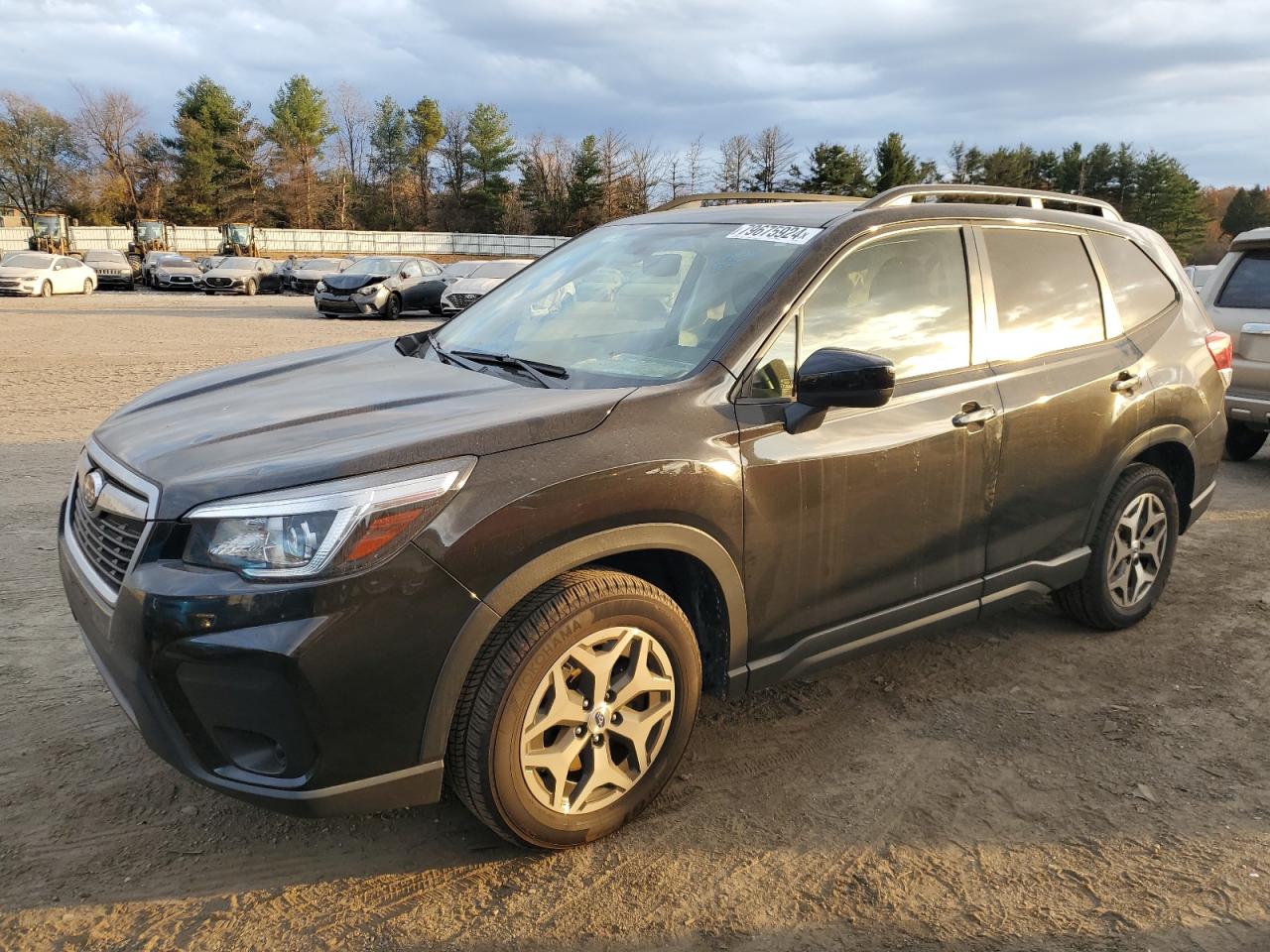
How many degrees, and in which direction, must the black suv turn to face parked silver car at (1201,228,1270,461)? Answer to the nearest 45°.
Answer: approximately 180°

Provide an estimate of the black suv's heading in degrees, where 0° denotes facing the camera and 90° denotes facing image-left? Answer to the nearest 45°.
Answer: approximately 45°

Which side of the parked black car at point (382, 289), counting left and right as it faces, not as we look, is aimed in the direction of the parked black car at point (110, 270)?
right

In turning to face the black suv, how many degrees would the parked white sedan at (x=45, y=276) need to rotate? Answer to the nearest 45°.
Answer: approximately 45° to its left

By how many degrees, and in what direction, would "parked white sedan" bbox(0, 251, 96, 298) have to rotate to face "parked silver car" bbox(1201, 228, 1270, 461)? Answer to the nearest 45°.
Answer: approximately 45° to its left

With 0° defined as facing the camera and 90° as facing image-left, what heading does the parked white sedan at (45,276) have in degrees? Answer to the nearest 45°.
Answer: approximately 45°

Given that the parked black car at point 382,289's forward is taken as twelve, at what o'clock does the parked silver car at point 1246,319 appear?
The parked silver car is roughly at 10 o'clock from the parked black car.

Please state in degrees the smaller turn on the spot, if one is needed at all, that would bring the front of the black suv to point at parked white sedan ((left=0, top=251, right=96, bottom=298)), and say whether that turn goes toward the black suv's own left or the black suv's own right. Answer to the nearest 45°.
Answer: approximately 90° to the black suv's own right

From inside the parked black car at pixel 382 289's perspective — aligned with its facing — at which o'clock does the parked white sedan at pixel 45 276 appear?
The parked white sedan is roughly at 3 o'clock from the parked black car.

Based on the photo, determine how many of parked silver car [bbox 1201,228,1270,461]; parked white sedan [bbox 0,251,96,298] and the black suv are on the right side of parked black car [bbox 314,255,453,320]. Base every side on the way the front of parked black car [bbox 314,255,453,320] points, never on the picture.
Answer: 1

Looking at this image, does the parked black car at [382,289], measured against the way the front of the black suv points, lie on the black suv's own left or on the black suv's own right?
on the black suv's own right
